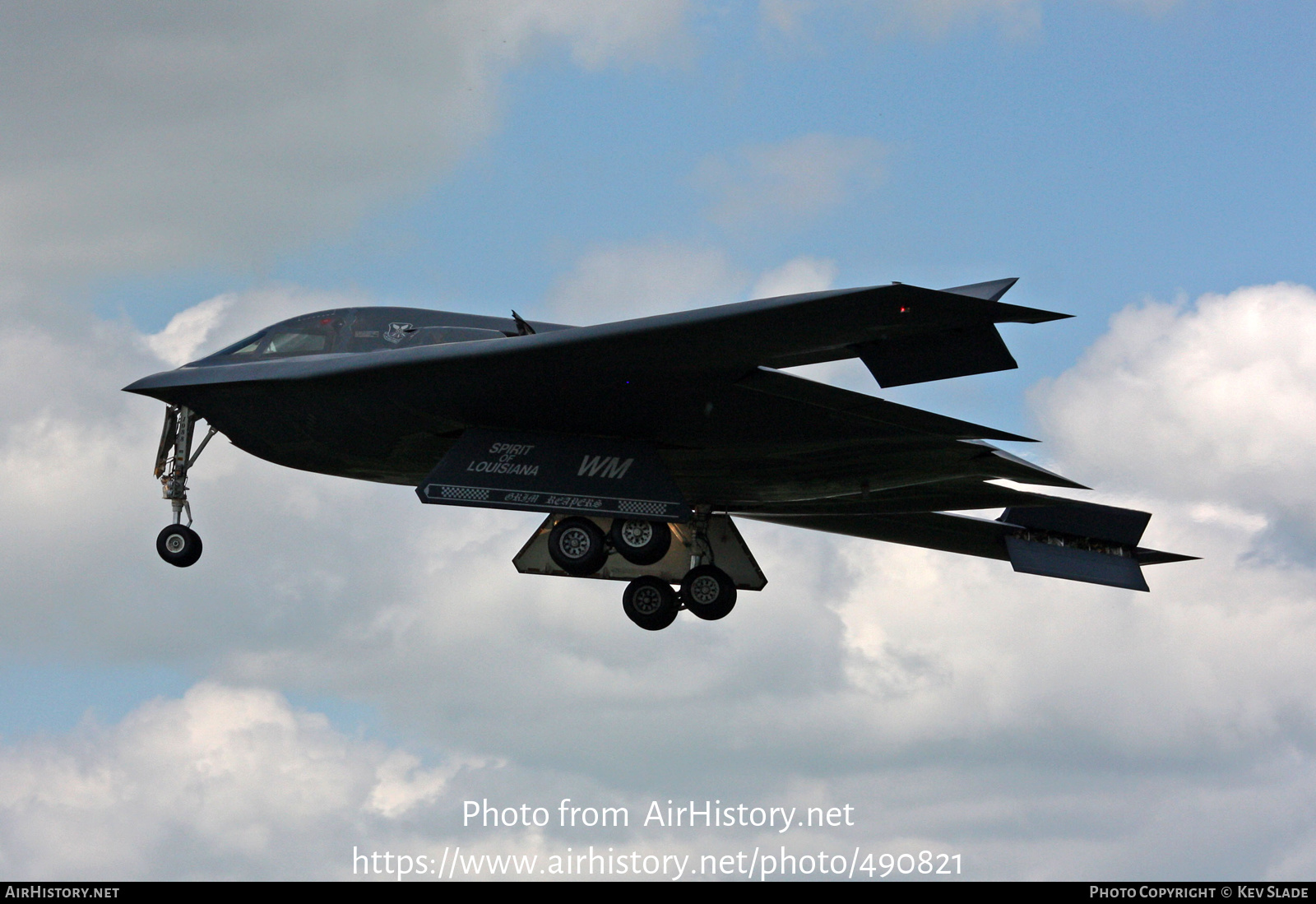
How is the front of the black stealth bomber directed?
to the viewer's left
